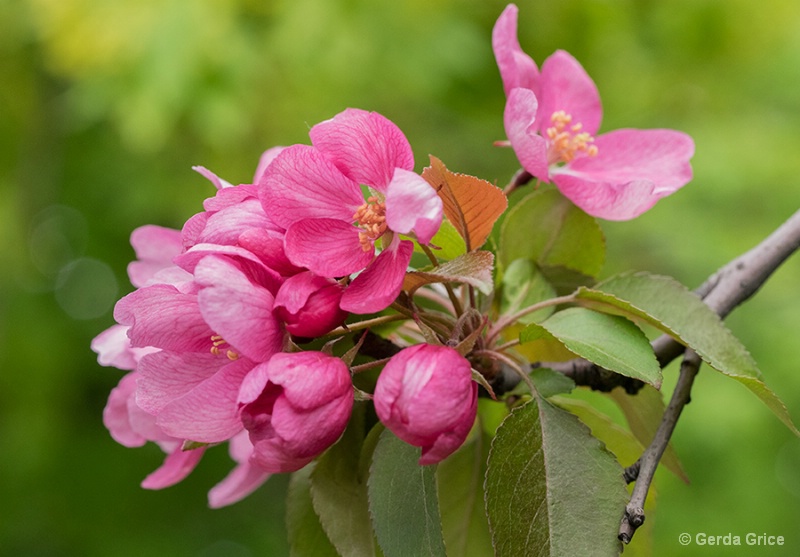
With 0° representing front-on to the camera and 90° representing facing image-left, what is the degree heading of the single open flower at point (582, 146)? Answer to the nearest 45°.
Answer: approximately 315°
